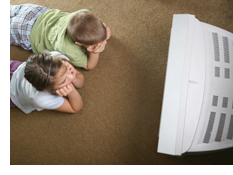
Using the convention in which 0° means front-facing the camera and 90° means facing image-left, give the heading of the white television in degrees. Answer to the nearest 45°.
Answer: approximately 90°
